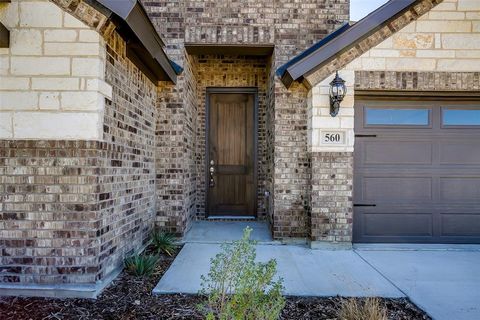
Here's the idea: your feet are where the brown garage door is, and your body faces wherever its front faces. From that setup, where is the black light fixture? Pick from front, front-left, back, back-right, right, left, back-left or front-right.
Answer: front-right

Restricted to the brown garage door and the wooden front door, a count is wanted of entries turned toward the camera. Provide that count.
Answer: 2

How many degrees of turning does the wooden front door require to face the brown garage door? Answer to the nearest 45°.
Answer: approximately 45° to its left

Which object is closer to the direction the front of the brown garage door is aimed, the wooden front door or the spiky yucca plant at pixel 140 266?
the spiky yucca plant

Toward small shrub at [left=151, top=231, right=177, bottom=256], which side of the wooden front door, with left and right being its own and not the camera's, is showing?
front

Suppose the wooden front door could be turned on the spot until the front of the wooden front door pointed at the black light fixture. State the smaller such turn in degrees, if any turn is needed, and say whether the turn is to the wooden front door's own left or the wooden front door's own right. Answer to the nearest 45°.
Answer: approximately 45° to the wooden front door's own left

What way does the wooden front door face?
toward the camera

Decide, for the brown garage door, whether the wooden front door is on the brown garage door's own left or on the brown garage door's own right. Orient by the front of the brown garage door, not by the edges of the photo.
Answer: on the brown garage door's own right

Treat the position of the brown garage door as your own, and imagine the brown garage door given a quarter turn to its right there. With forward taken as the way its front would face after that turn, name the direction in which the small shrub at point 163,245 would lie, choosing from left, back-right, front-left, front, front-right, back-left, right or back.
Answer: front-left

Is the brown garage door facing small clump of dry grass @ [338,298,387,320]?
yes

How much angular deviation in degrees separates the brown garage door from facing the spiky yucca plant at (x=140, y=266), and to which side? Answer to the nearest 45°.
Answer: approximately 45° to its right
